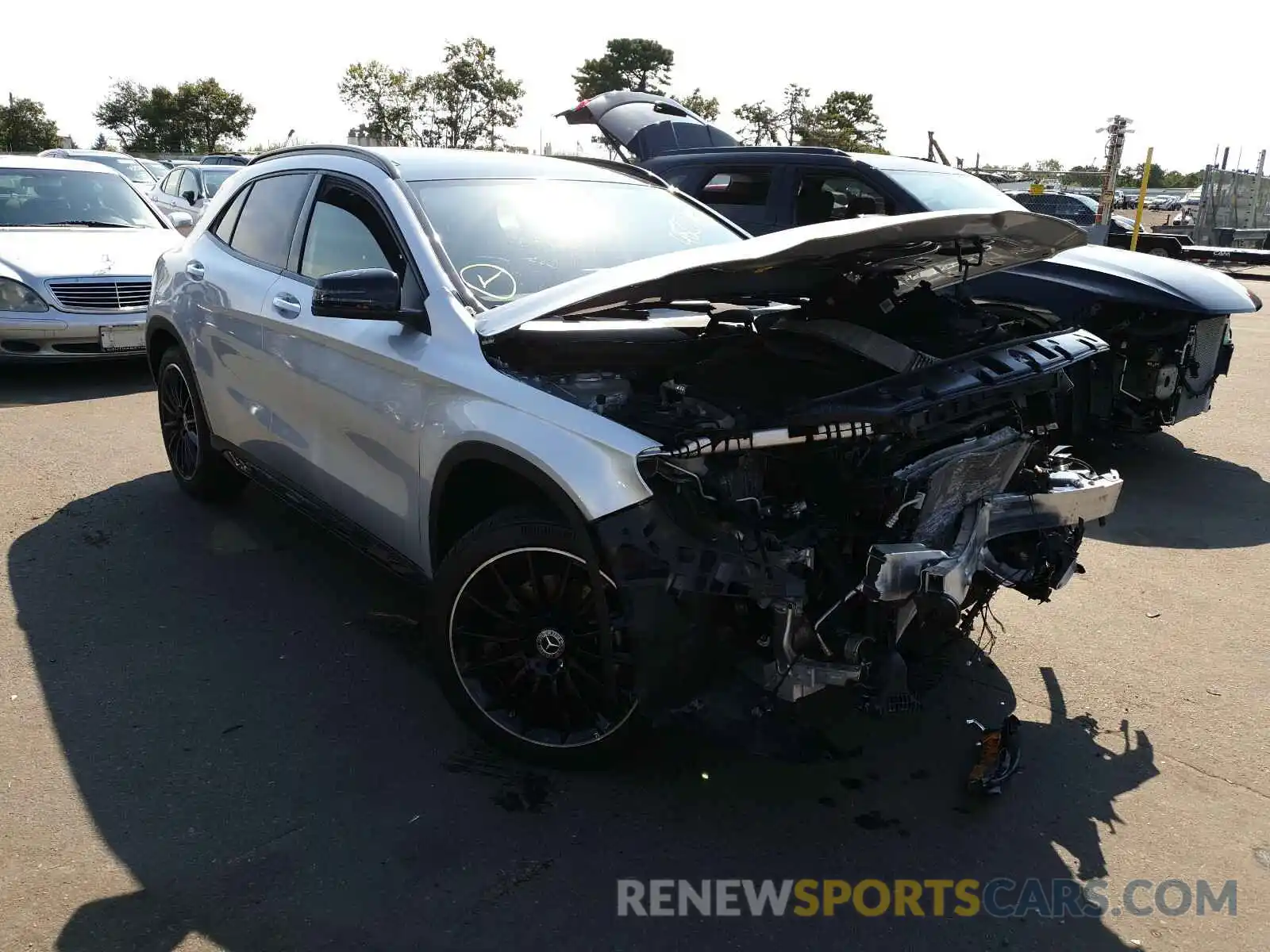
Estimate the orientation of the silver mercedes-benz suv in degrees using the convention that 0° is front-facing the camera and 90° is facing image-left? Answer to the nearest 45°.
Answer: approximately 315°

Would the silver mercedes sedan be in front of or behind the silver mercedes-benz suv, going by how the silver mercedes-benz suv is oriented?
behind

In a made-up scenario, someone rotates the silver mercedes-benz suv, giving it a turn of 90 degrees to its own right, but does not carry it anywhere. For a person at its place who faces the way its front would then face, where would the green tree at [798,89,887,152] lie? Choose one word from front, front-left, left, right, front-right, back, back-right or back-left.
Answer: back-right

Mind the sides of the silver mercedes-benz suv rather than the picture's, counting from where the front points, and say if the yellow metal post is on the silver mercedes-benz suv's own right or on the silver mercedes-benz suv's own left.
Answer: on the silver mercedes-benz suv's own left

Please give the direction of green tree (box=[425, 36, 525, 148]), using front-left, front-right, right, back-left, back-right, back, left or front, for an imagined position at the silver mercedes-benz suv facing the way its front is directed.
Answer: back-left
